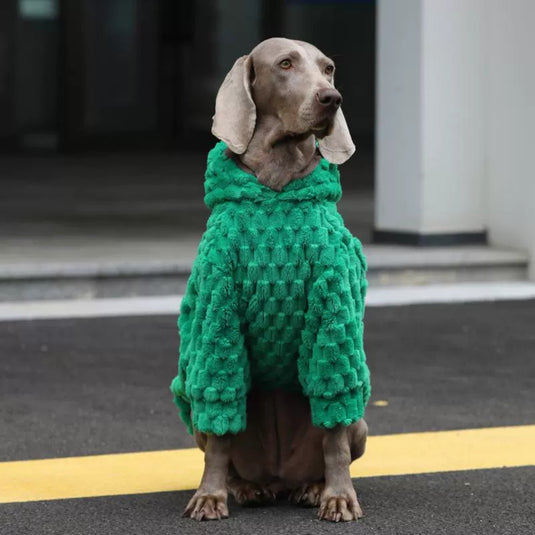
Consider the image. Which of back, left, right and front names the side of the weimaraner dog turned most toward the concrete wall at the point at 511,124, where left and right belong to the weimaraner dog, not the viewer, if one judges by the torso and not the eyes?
back

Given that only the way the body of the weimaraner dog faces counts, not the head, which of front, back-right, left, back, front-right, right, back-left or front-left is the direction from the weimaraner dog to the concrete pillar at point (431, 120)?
back

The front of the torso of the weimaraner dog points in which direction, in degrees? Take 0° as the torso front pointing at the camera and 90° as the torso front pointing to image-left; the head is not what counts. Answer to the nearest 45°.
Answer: approximately 0°
